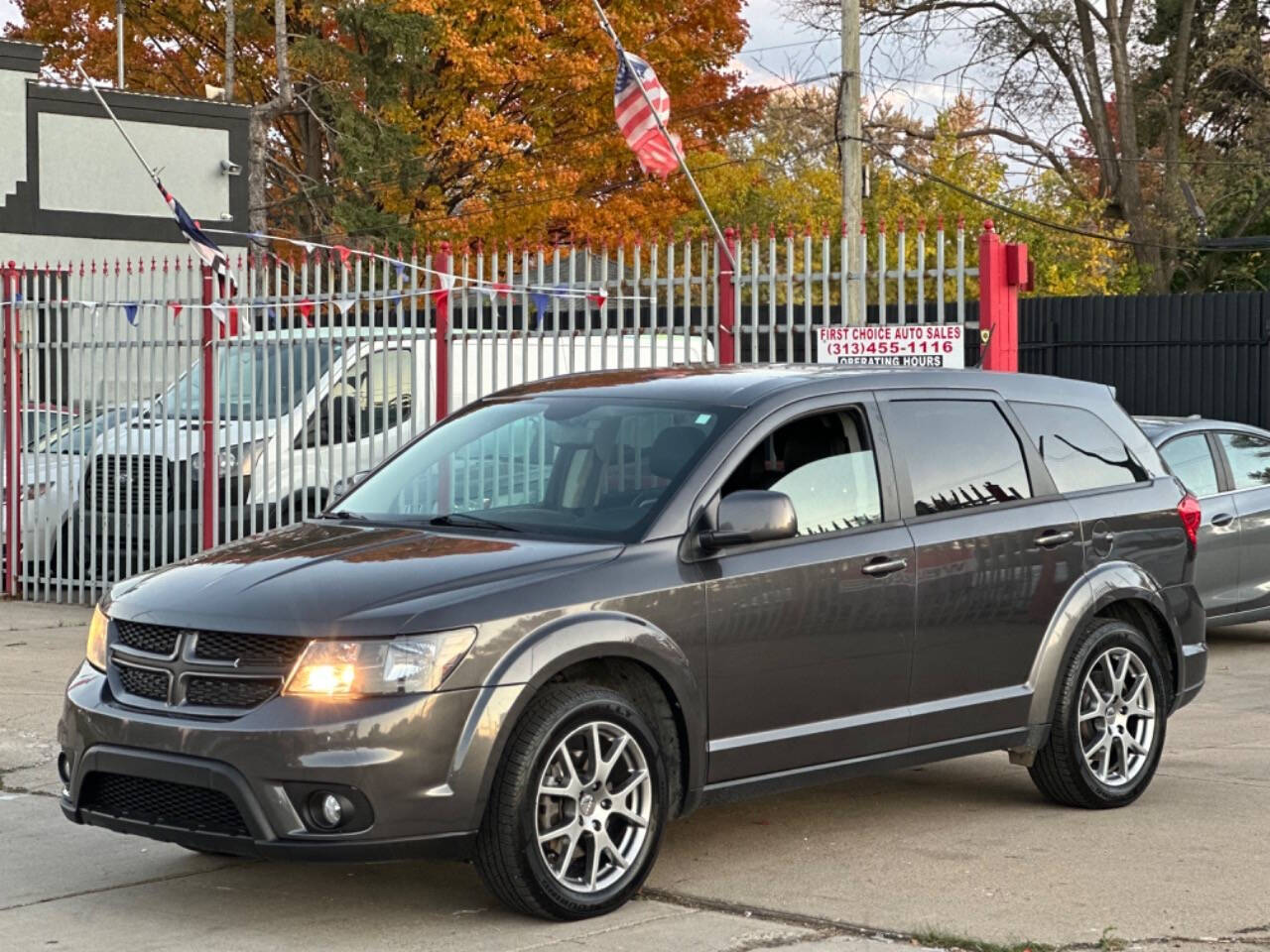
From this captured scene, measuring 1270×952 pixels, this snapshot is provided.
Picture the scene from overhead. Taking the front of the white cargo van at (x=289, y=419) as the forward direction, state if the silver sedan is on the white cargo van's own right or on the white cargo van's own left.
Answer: on the white cargo van's own left

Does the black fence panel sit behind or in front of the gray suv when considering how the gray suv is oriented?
behind

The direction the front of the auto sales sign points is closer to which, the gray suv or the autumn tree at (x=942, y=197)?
the gray suv

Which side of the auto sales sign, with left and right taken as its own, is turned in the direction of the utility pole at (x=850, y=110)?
back

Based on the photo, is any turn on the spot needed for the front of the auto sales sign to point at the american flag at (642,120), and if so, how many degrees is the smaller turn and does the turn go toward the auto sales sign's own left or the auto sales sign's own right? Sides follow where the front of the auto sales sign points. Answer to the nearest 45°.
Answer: approximately 135° to the auto sales sign's own right

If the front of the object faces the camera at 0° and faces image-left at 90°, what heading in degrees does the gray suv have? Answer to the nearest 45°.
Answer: approximately 45°

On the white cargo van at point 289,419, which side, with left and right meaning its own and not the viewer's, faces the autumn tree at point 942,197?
back
